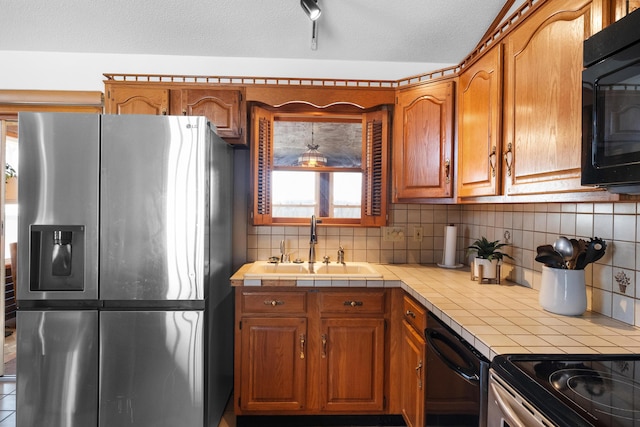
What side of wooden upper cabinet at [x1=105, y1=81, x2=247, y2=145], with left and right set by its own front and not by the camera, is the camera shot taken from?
front

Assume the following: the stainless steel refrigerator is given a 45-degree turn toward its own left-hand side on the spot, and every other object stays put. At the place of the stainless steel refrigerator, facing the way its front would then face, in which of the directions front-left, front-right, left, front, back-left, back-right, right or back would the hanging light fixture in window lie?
front-left

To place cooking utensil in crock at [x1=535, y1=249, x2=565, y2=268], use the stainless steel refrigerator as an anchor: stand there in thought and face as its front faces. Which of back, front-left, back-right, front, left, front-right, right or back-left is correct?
front-left

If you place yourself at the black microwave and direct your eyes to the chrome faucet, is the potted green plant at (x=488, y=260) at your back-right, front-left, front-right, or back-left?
front-right

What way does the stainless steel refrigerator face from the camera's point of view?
toward the camera

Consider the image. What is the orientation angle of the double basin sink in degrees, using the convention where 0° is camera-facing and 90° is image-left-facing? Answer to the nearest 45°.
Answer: approximately 0°

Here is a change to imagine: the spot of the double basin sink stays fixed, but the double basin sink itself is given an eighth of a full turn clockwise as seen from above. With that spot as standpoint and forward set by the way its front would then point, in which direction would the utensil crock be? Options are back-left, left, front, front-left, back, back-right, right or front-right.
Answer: left

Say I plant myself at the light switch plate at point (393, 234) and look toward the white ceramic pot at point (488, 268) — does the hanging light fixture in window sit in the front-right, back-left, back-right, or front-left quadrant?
back-right

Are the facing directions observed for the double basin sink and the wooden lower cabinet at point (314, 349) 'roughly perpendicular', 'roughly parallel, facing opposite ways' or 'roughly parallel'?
roughly parallel

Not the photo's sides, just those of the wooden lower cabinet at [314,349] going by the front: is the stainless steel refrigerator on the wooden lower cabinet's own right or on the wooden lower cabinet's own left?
on the wooden lower cabinet's own right

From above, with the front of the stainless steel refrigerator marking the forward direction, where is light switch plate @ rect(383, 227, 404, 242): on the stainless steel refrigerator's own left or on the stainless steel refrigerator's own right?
on the stainless steel refrigerator's own left

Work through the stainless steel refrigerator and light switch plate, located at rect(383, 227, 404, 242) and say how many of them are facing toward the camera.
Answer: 2

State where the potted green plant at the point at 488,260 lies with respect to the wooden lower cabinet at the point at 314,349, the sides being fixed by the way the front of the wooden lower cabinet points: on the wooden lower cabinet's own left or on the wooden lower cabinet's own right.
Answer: on the wooden lower cabinet's own left

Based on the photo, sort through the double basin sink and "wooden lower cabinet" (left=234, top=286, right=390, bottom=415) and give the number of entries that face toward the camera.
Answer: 2

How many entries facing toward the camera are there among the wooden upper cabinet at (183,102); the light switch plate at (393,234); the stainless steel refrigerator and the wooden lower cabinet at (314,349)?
4

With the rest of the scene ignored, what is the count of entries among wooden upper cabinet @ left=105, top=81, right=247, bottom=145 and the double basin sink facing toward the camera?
2

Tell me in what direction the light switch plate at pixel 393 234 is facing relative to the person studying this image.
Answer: facing the viewer
